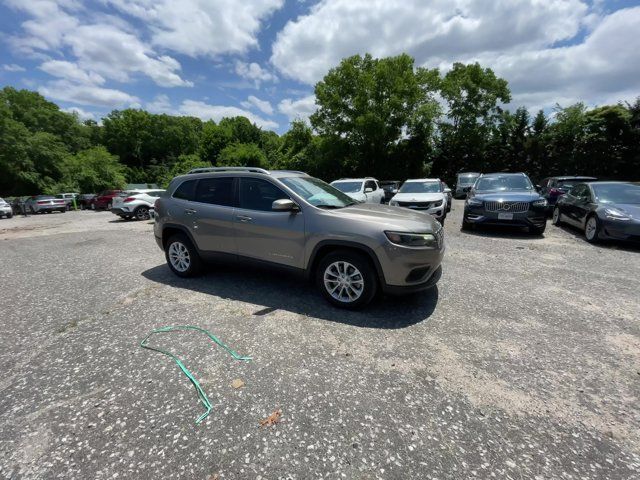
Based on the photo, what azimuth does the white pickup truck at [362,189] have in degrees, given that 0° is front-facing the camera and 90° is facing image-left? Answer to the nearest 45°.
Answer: approximately 45°

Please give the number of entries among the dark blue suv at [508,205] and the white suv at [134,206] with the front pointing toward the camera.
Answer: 1

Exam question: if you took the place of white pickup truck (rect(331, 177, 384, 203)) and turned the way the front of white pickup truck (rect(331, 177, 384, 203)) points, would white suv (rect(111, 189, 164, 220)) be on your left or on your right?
on your right

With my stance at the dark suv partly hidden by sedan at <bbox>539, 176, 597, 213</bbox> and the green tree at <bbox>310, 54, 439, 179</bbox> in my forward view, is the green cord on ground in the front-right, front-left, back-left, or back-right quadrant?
back-left

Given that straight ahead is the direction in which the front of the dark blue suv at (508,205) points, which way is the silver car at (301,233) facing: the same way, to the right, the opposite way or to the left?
to the left

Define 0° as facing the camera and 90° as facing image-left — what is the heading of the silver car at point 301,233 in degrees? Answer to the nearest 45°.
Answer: approximately 315°
